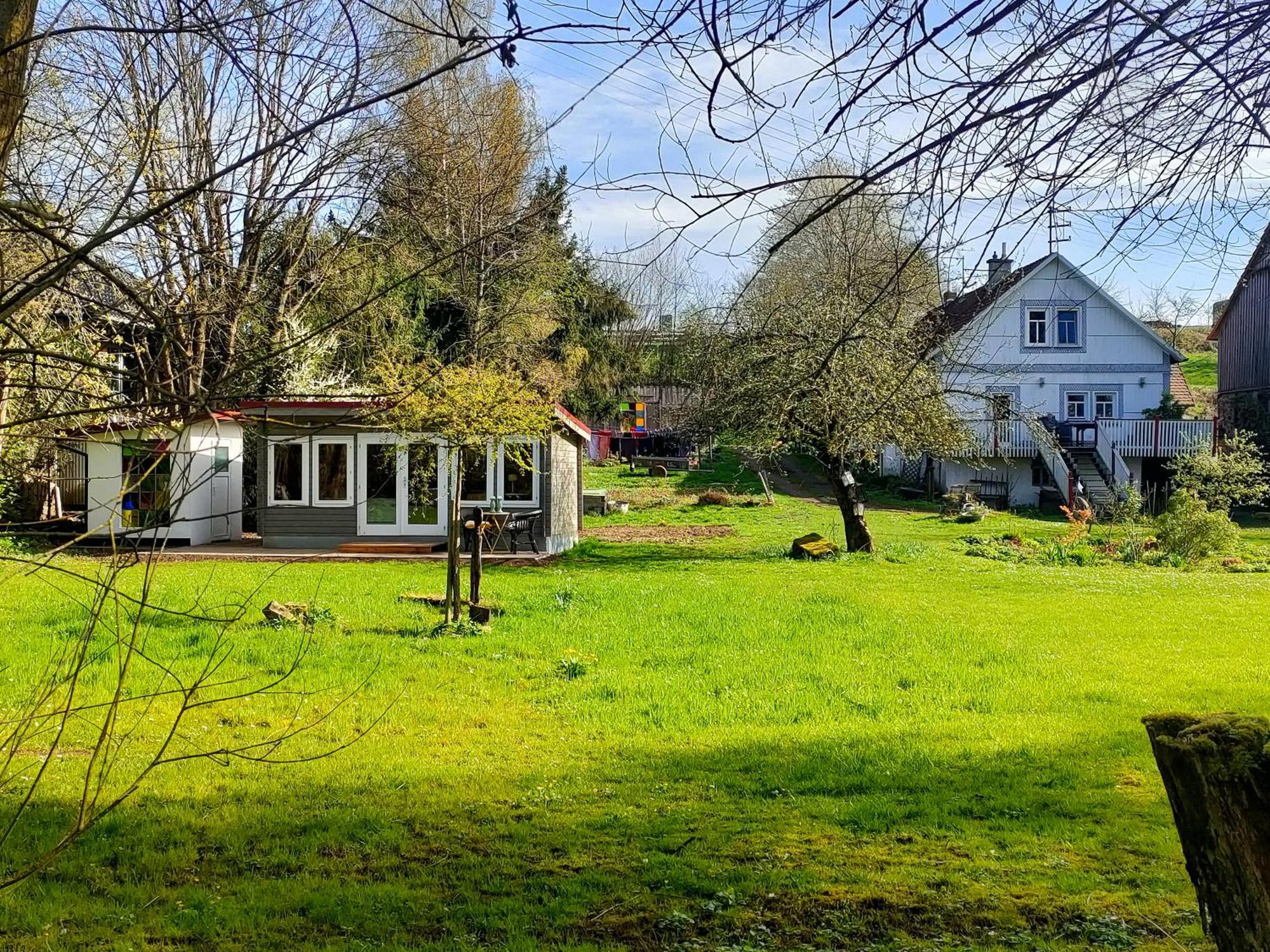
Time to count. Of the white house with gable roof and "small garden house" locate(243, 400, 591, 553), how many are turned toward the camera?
2

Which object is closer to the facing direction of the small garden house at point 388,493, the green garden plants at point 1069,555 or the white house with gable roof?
the green garden plants

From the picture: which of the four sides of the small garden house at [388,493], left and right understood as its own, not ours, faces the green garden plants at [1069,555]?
left

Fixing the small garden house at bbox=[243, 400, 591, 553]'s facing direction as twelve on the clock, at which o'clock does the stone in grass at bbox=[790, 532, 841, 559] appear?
The stone in grass is roughly at 10 o'clock from the small garden house.

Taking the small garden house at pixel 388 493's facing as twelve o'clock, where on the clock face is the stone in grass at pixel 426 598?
The stone in grass is roughly at 12 o'clock from the small garden house.

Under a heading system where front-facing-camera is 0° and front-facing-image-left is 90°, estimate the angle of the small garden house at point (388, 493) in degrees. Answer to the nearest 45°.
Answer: approximately 0°

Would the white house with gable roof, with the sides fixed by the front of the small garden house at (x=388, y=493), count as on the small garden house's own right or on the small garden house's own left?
on the small garden house's own left

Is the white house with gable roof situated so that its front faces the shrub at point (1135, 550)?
yes

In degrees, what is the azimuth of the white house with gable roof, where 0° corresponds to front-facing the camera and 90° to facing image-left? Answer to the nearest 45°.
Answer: approximately 0°

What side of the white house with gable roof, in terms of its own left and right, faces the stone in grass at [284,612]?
front

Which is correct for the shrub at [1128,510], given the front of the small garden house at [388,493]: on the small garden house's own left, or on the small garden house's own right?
on the small garden house's own left

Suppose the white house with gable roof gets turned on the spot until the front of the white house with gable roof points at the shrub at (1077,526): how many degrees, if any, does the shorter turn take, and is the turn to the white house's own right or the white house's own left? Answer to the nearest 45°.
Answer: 0° — it already faces it

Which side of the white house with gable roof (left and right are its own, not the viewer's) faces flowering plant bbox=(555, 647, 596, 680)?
front

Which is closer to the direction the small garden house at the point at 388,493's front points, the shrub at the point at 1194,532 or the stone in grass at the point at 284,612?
the stone in grass
